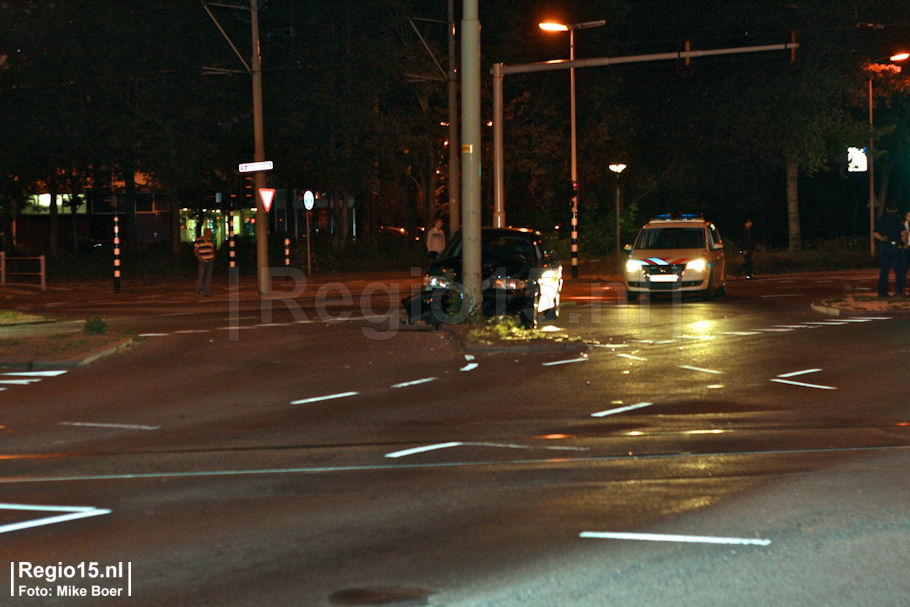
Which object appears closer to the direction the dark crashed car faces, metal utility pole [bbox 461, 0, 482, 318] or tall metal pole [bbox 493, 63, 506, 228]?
the metal utility pole

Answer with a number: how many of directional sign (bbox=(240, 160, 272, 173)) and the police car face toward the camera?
2

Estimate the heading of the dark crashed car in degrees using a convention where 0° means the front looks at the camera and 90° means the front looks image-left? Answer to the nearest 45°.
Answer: approximately 45°

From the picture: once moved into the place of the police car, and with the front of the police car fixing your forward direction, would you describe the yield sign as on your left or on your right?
on your right

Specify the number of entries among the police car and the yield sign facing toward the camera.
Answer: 2
